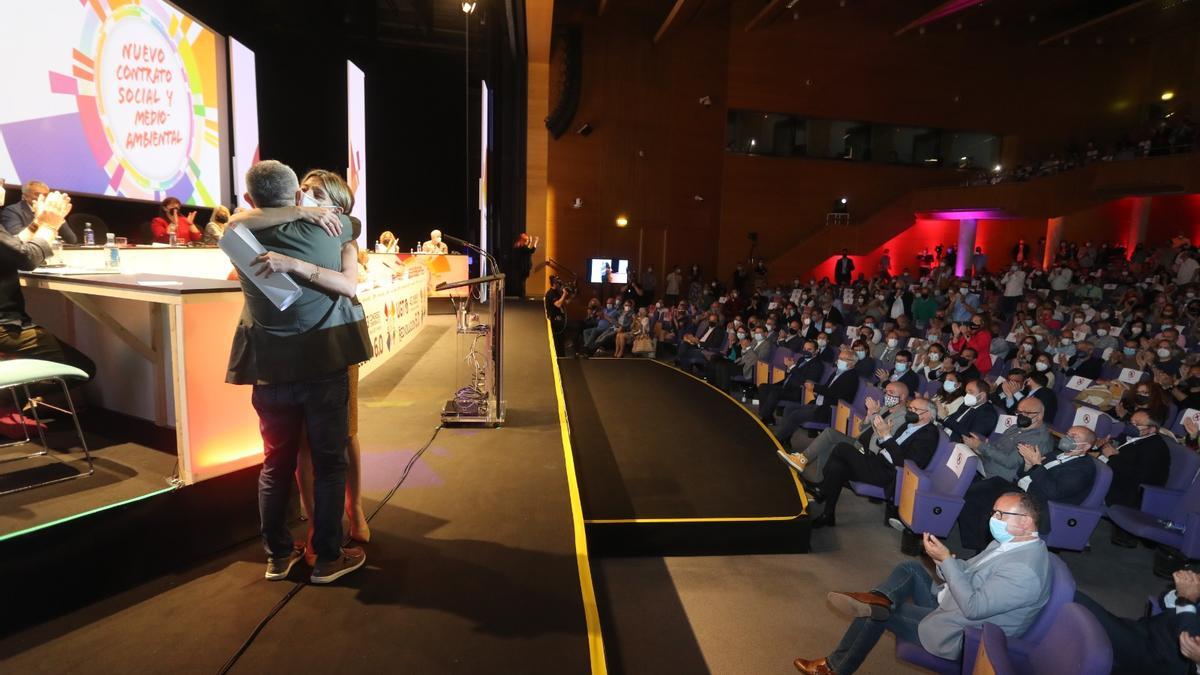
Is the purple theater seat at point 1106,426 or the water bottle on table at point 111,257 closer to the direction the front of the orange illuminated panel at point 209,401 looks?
the purple theater seat

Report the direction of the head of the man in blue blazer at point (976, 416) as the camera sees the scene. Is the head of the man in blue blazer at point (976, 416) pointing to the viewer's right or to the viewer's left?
to the viewer's left

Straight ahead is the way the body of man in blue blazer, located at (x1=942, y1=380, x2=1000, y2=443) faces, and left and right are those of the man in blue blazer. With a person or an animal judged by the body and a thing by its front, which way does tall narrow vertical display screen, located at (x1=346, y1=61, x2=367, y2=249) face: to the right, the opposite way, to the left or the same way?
the opposite way

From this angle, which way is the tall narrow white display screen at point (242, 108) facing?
to the viewer's right

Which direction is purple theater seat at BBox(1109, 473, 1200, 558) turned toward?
to the viewer's left

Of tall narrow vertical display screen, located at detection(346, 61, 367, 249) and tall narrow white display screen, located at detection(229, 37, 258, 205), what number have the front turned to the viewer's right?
2

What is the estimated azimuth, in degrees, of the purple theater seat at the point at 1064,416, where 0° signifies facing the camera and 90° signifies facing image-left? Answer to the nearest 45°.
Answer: approximately 45°

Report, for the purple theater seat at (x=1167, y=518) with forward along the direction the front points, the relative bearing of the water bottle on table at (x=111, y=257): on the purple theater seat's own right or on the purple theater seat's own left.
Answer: on the purple theater seat's own left

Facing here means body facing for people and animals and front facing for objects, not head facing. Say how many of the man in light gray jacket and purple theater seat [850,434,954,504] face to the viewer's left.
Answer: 2

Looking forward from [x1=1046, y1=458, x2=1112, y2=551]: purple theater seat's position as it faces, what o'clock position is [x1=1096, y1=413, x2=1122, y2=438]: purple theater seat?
[x1=1096, y1=413, x2=1122, y2=438]: purple theater seat is roughly at 3 o'clock from [x1=1046, y1=458, x2=1112, y2=551]: purple theater seat.

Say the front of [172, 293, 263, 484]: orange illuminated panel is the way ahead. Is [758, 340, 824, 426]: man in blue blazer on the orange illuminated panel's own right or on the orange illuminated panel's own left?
on the orange illuminated panel's own left

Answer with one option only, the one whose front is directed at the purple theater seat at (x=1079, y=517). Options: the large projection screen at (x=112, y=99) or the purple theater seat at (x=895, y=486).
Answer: the large projection screen

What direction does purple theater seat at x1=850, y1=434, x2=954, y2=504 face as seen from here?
to the viewer's left

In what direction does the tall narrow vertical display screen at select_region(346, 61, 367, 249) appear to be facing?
to the viewer's right

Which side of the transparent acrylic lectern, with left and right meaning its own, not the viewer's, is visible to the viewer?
right

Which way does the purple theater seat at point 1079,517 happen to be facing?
to the viewer's left
